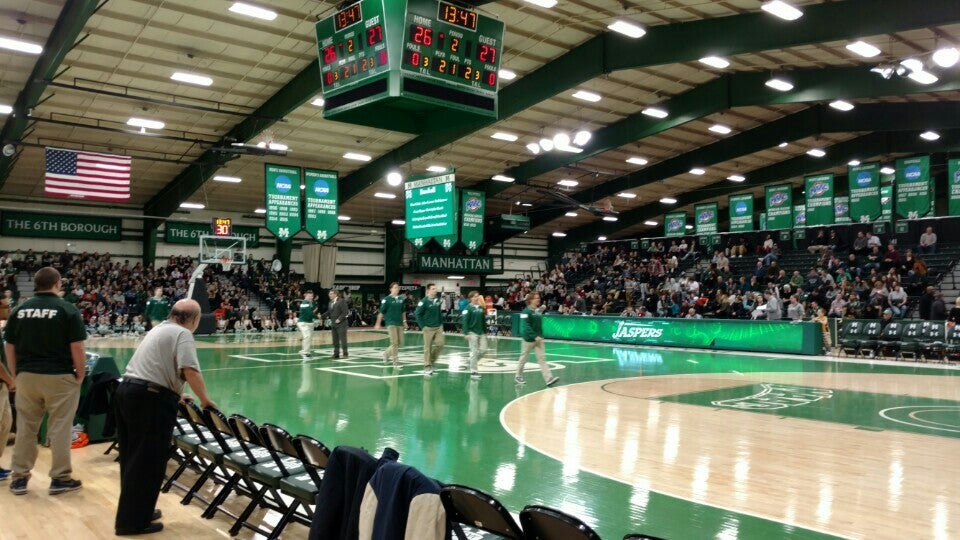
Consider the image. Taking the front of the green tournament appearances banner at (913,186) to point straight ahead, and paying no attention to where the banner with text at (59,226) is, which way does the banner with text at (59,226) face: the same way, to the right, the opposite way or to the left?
to the left

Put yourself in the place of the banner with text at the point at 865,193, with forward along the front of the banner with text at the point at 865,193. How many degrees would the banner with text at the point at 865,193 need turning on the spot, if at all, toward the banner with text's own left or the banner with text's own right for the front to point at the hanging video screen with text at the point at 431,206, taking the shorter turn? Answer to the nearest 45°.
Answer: approximately 45° to the banner with text's own right

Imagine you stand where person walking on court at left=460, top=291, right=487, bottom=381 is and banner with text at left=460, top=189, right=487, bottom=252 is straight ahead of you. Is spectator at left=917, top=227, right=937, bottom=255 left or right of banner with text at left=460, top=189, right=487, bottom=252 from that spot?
right

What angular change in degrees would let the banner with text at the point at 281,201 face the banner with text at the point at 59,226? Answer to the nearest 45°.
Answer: approximately 135° to its right

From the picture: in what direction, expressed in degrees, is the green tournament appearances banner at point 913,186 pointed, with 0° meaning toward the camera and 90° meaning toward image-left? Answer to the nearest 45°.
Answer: approximately 45°

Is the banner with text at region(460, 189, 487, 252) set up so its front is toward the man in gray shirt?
yes

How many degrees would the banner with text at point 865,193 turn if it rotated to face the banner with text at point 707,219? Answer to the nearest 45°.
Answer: approximately 135° to its right

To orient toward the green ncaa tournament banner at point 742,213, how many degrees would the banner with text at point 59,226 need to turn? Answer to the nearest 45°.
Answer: approximately 45° to its left

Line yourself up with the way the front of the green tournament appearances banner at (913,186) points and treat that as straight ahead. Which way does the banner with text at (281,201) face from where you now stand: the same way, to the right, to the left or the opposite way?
to the left
